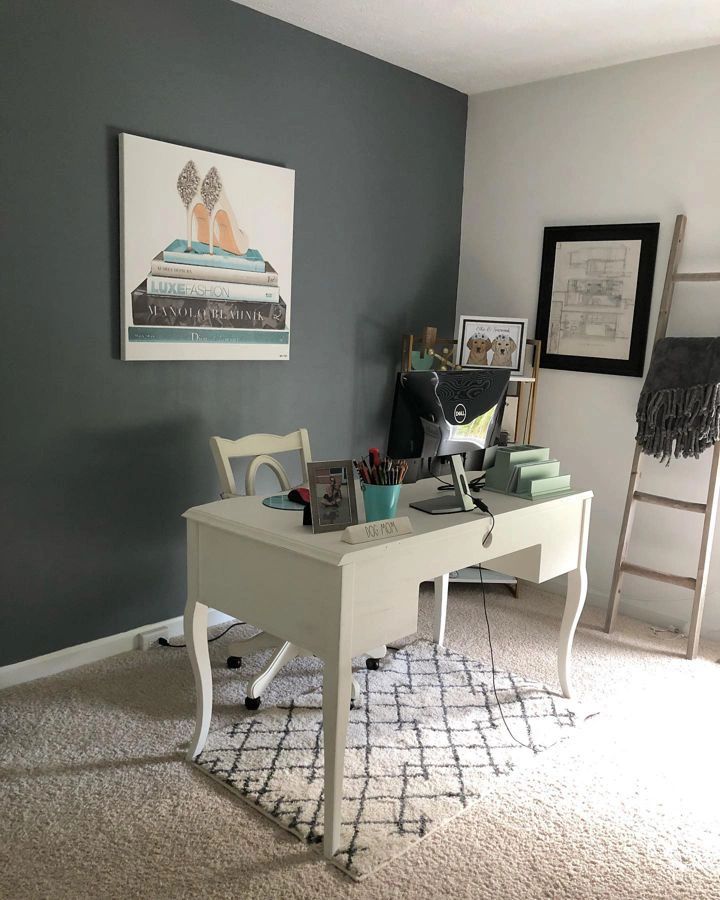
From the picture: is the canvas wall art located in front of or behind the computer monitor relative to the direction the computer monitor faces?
in front

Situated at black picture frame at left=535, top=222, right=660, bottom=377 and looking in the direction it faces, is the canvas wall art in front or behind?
in front

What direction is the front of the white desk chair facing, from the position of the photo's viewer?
facing the viewer and to the right of the viewer

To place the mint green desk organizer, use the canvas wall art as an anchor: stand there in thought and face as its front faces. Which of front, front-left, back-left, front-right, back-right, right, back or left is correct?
front

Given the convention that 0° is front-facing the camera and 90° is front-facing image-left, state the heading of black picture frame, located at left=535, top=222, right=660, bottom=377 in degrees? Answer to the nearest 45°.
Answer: approximately 45°

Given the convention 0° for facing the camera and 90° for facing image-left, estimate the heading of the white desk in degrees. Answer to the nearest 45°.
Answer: approximately 135°

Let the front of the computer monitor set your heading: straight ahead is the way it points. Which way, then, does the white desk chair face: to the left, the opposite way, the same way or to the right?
the opposite way

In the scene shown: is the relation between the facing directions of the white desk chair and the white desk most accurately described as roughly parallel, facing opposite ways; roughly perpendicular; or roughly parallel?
roughly parallel, facing opposite ways

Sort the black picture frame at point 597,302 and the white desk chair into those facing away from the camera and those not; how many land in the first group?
0

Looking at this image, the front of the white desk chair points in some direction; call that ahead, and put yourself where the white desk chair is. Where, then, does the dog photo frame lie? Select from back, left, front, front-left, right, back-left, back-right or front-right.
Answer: left

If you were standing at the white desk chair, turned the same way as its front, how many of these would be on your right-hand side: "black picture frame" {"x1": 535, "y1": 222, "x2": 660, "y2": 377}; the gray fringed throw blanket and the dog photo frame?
0

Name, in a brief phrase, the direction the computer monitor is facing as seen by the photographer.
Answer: facing away from the viewer and to the left of the viewer

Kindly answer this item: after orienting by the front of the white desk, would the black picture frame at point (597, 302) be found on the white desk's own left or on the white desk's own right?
on the white desk's own right

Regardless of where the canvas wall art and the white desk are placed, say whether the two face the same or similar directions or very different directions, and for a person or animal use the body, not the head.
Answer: very different directions

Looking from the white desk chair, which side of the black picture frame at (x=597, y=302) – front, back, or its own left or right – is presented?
front
